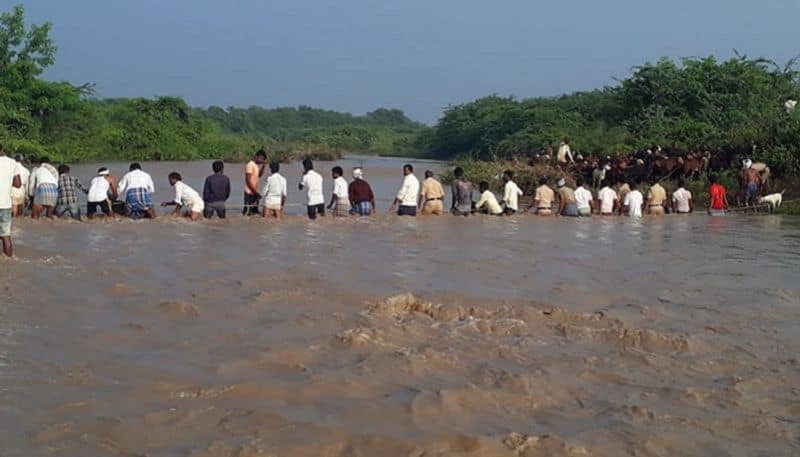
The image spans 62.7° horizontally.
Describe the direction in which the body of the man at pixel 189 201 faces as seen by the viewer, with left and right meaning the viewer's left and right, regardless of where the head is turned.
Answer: facing to the left of the viewer

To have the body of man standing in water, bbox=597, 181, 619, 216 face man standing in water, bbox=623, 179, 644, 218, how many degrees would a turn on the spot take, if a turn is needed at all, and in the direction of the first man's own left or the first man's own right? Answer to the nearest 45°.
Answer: approximately 90° to the first man's own right

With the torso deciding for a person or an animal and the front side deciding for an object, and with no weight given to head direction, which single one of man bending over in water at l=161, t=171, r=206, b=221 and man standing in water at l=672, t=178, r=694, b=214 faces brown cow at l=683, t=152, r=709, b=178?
man standing in water at l=672, t=178, r=694, b=214

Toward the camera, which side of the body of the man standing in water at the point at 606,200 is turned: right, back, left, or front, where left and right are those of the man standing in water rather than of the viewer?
back

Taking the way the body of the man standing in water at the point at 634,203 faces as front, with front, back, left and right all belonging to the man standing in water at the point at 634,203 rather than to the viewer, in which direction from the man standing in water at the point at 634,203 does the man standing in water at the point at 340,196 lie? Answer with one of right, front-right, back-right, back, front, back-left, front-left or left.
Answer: back-left

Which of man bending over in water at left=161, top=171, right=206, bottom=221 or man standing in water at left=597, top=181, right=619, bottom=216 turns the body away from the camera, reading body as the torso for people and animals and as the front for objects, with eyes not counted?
man standing in water at left=597, top=181, right=619, bottom=216

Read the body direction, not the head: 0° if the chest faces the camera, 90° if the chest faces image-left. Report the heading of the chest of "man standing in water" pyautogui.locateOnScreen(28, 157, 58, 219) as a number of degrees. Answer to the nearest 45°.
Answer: approximately 180°

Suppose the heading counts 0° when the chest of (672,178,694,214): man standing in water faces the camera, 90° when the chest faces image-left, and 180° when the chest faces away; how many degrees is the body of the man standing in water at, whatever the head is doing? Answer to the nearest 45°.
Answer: approximately 180°

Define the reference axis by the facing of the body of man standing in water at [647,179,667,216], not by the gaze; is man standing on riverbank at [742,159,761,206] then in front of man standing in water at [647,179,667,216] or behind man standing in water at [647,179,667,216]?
in front

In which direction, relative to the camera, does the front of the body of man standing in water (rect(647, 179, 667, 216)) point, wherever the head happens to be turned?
away from the camera

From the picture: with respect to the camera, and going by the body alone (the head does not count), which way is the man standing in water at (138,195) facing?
away from the camera

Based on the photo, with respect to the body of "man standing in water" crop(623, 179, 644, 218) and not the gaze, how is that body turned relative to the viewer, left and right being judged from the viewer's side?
facing away from the viewer
